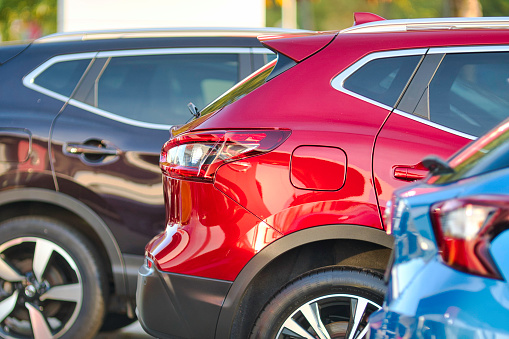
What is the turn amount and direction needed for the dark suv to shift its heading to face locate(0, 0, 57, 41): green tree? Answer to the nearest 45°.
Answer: approximately 90° to its left

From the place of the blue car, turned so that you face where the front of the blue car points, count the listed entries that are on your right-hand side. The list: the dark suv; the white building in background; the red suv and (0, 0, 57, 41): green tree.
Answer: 0

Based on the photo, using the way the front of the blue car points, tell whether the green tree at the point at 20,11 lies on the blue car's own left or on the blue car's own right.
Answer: on the blue car's own left

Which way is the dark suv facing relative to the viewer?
to the viewer's right

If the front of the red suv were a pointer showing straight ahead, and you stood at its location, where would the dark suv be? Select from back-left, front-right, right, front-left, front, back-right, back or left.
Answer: back-left

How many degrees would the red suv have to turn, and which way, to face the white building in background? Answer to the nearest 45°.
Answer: approximately 90° to its left

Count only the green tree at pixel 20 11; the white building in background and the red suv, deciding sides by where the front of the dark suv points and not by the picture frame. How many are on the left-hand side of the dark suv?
2

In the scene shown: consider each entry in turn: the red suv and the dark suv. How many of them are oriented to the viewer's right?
2

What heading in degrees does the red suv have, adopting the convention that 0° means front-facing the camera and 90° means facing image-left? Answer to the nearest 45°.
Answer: approximately 270°

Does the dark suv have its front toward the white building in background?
no

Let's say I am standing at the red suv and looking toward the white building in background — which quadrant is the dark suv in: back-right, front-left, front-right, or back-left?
front-left

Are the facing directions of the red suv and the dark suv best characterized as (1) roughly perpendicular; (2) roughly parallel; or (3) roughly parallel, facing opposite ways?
roughly parallel

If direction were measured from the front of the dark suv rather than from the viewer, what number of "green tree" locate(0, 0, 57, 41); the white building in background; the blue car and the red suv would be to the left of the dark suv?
2

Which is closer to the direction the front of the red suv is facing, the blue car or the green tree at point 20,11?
the blue car

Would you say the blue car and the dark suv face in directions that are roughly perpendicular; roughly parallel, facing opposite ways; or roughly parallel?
roughly parallel

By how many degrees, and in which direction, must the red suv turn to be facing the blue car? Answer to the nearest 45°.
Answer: approximately 90° to its right

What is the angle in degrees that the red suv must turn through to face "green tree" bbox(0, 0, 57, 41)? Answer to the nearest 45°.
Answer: approximately 135° to its left

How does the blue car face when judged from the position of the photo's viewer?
facing away from the viewer and to the right of the viewer
